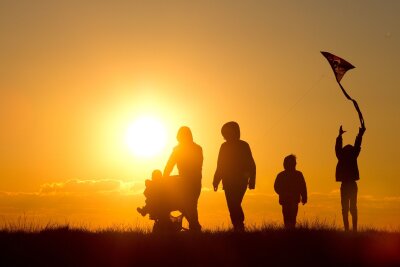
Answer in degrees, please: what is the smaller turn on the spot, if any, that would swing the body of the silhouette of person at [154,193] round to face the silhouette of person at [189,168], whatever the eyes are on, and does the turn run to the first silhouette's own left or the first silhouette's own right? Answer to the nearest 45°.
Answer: approximately 180°

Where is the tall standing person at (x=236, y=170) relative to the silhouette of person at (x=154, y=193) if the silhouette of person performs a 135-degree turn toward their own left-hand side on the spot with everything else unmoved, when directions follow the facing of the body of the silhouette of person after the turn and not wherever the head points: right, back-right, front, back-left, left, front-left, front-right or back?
front-left

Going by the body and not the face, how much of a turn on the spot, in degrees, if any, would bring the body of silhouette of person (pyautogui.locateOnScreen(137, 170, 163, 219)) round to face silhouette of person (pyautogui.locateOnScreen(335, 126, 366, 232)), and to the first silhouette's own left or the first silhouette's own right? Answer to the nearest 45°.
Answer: approximately 180°

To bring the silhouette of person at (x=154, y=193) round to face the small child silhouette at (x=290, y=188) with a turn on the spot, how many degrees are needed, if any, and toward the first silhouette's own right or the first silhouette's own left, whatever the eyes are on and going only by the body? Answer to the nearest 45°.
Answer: approximately 180°

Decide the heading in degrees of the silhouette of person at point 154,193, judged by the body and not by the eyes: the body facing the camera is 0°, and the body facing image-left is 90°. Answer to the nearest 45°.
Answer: approximately 90°
